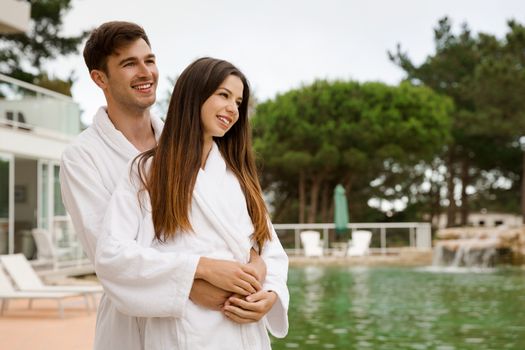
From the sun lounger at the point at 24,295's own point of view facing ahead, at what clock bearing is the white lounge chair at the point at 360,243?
The white lounge chair is roughly at 10 o'clock from the sun lounger.

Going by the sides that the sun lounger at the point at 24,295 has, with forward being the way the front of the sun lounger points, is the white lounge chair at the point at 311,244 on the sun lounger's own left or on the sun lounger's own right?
on the sun lounger's own left

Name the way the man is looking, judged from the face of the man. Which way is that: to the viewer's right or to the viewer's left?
to the viewer's right

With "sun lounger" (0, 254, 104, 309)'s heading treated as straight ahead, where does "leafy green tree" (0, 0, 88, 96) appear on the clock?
The leafy green tree is roughly at 9 o'clock from the sun lounger.

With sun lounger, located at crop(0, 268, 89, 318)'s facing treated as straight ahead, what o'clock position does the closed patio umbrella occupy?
The closed patio umbrella is roughly at 10 o'clock from the sun lounger.

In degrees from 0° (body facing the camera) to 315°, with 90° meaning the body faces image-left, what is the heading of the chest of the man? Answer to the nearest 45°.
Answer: approximately 315°

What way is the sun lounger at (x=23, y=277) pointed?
to the viewer's right

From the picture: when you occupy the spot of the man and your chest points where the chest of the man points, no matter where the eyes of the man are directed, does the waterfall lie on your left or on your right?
on your left

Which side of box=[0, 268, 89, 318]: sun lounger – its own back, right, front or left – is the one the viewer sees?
right

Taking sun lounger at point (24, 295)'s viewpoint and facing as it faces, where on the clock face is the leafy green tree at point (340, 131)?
The leafy green tree is roughly at 10 o'clock from the sun lounger.

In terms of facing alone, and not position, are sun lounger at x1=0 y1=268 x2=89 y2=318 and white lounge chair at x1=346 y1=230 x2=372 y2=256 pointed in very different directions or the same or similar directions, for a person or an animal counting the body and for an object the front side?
very different directions
